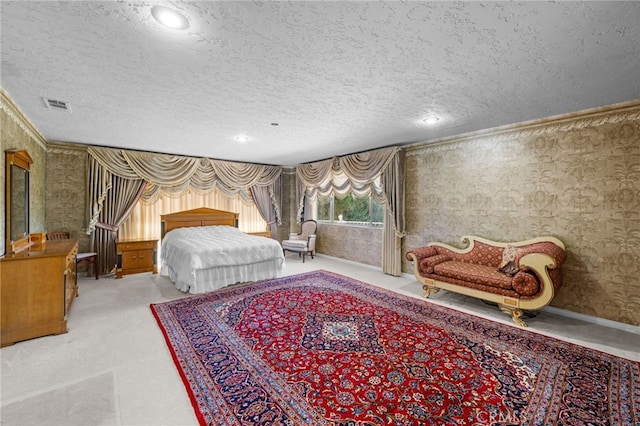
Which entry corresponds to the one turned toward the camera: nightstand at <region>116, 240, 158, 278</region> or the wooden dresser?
the nightstand

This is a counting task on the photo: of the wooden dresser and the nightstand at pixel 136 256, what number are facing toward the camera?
1

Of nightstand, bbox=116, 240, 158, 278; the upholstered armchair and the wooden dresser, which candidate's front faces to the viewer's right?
the wooden dresser

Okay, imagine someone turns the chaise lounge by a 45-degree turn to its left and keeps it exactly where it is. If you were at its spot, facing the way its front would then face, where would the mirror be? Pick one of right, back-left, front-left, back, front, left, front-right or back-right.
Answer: front-right

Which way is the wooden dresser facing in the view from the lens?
facing to the right of the viewer

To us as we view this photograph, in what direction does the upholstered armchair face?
facing the viewer and to the left of the viewer

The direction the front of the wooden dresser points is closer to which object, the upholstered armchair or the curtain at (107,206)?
the upholstered armchair

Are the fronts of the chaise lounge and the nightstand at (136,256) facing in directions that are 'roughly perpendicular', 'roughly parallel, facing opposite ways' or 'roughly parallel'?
roughly perpendicular

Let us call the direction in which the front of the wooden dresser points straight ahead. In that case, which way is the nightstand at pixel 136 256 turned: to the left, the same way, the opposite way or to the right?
to the right

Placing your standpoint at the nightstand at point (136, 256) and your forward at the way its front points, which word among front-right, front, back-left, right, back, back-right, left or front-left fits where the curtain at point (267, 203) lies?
left

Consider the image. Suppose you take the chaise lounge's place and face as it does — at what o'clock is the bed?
The bed is roughly at 1 o'clock from the chaise lounge.

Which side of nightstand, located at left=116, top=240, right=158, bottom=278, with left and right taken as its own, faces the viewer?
front

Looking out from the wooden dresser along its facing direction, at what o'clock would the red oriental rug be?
The red oriental rug is roughly at 2 o'clock from the wooden dresser.

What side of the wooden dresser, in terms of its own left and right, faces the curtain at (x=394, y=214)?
front

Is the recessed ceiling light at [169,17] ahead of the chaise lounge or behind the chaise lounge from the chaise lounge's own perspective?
ahead

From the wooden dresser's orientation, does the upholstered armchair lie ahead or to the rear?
ahead
